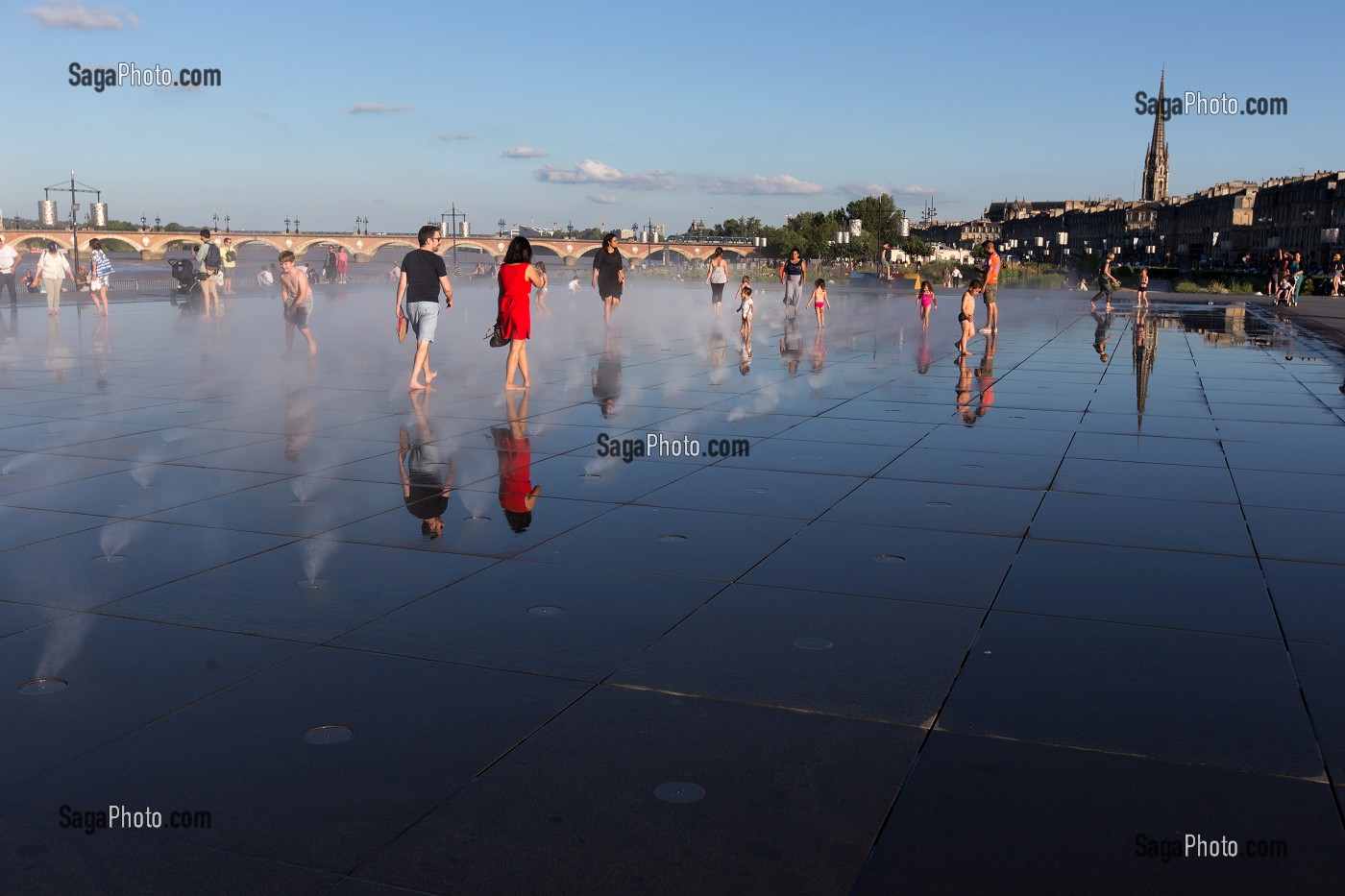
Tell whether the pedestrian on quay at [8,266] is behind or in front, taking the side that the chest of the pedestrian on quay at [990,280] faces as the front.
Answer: in front

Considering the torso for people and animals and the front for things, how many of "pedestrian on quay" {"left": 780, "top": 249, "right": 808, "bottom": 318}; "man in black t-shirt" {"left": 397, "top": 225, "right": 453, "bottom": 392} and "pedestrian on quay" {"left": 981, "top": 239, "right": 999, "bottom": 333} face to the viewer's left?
1

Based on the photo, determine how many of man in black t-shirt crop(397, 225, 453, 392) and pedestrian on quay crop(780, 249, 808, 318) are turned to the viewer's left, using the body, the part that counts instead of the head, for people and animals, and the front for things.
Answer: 0

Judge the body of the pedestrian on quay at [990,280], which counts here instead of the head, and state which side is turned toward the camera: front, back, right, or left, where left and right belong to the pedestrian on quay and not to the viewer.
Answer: left

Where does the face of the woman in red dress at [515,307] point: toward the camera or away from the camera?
away from the camera

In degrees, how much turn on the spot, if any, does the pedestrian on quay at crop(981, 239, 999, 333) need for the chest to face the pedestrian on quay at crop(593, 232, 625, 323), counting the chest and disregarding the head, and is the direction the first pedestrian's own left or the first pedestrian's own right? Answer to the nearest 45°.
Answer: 0° — they already face them

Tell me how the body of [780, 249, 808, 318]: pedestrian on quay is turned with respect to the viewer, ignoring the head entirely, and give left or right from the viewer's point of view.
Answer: facing the viewer

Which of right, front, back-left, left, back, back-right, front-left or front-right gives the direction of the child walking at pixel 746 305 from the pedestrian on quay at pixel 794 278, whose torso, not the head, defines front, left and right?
front

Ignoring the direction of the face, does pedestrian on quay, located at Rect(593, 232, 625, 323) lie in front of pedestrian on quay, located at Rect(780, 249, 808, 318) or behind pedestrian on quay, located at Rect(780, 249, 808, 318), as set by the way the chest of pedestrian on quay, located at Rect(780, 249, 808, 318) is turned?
in front

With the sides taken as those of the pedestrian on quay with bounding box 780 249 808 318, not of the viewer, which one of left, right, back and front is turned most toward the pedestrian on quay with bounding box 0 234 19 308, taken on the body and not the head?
right
